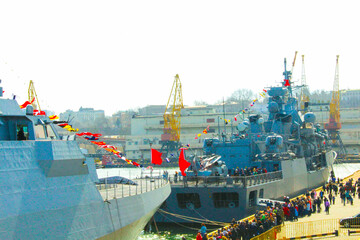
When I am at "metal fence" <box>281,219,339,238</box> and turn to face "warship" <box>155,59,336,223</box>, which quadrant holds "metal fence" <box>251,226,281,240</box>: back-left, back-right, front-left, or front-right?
back-left

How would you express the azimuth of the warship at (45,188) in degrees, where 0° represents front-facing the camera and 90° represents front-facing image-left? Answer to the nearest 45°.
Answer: approximately 270°

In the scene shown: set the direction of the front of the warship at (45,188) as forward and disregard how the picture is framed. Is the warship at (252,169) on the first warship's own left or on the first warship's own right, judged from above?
on the first warship's own left

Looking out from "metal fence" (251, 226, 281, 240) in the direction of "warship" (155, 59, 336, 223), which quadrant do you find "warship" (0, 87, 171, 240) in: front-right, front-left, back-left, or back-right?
back-left

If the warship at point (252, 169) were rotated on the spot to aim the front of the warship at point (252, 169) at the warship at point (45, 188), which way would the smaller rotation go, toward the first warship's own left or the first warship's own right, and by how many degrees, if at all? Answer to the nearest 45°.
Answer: approximately 135° to the first warship's own right

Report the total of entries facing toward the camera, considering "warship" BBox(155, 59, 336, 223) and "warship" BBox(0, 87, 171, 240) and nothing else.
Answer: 0
